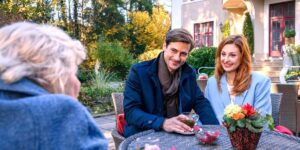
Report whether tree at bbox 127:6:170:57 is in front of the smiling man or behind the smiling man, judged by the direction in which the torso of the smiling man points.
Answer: behind

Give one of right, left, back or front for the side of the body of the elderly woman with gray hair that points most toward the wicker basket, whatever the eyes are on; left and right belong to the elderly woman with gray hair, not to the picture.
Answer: front

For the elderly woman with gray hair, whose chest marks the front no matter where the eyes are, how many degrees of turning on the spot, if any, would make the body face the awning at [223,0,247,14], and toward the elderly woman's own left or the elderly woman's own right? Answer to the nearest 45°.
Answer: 0° — they already face it

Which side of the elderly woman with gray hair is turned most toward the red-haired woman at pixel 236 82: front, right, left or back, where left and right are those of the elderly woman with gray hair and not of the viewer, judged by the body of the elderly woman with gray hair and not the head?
front

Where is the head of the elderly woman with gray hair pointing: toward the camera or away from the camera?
away from the camera

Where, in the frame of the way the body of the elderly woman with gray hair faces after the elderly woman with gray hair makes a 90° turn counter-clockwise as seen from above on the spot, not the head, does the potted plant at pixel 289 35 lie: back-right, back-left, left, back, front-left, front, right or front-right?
right

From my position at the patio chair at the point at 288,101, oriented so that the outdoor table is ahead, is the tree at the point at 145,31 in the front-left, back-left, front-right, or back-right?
back-right

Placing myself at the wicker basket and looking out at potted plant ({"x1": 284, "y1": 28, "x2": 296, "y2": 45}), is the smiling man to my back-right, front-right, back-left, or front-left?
front-left

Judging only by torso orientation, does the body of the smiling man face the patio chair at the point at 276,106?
no

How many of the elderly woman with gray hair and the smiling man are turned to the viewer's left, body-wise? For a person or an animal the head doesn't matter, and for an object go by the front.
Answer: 0

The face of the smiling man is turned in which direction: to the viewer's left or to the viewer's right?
to the viewer's left

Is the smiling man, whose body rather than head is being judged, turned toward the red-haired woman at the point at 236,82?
no

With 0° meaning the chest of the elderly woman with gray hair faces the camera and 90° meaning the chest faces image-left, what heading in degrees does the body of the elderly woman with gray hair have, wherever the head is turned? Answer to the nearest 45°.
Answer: approximately 225°

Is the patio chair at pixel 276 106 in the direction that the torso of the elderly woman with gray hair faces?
yes

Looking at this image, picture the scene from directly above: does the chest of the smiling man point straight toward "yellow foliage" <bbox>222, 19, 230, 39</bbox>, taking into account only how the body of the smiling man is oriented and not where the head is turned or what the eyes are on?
no

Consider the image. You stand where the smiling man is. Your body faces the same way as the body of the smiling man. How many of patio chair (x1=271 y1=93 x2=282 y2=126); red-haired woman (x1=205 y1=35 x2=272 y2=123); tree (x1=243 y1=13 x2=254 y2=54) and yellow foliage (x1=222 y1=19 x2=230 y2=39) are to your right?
0

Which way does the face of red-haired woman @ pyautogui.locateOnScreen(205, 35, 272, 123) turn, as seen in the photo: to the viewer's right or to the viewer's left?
to the viewer's left

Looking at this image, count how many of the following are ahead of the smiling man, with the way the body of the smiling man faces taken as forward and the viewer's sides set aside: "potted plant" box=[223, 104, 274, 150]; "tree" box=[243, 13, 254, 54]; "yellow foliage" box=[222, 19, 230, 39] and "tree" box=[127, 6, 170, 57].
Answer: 1
